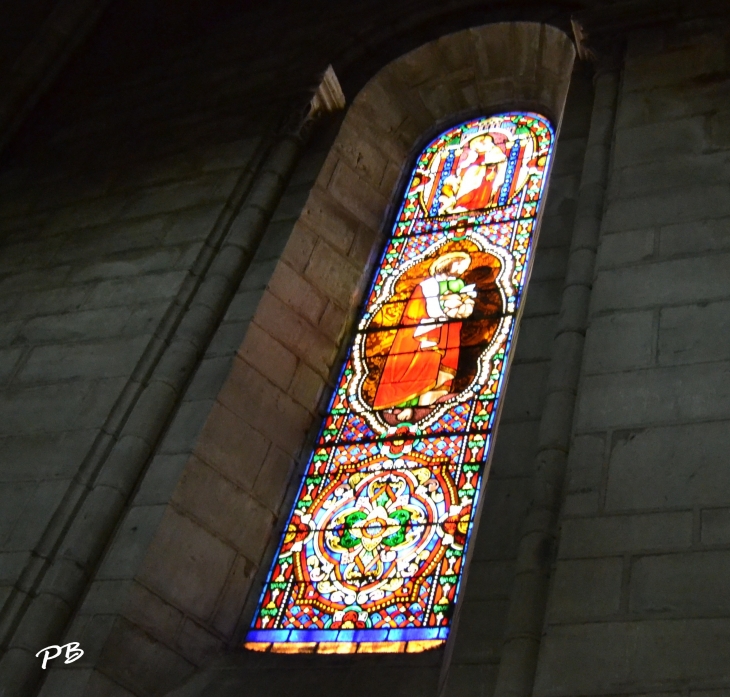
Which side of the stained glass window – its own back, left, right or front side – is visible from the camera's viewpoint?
front
